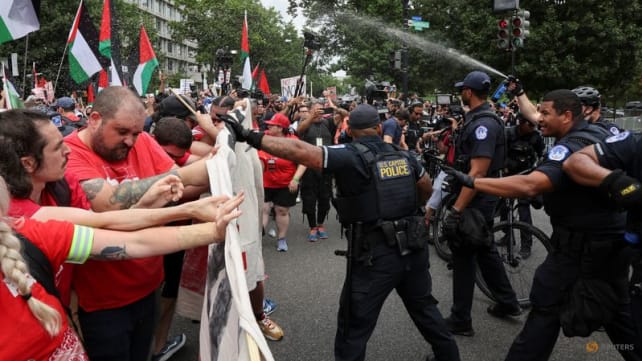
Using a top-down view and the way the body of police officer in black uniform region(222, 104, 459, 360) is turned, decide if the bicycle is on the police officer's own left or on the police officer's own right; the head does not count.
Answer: on the police officer's own right

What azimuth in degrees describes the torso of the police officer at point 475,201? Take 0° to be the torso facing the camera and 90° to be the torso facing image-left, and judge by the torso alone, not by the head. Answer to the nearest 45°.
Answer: approximately 90°

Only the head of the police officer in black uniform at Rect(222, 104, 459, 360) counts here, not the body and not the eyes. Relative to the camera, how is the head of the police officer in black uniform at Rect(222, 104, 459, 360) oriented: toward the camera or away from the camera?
away from the camera

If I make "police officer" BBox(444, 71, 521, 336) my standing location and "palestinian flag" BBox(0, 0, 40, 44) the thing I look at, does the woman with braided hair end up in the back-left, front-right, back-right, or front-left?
front-left

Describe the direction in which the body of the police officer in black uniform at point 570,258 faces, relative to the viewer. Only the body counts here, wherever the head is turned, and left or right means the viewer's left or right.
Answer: facing to the left of the viewer

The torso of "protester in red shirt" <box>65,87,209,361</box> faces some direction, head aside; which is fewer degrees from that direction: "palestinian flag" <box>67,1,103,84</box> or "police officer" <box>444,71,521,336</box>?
the police officer

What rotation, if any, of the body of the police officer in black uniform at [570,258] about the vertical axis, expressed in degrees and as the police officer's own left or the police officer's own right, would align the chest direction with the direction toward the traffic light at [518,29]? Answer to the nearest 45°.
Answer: approximately 90° to the police officer's own right

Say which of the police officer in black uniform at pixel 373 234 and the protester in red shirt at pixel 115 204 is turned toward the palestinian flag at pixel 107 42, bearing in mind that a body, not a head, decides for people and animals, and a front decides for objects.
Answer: the police officer in black uniform

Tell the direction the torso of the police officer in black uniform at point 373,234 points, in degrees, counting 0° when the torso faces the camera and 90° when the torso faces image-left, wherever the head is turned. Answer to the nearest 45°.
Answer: approximately 135°

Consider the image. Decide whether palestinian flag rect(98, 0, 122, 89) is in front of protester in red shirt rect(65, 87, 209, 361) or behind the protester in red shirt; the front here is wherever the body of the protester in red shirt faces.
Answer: behind

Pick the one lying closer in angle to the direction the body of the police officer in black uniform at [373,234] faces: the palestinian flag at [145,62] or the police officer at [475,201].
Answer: the palestinian flag

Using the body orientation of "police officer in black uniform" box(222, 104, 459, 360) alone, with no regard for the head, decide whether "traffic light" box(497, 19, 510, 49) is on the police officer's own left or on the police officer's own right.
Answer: on the police officer's own right

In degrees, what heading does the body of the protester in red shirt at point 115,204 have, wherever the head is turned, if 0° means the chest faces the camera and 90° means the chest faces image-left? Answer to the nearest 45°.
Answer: approximately 315°

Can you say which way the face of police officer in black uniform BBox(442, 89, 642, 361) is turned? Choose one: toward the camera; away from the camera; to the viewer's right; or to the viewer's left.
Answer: to the viewer's left
